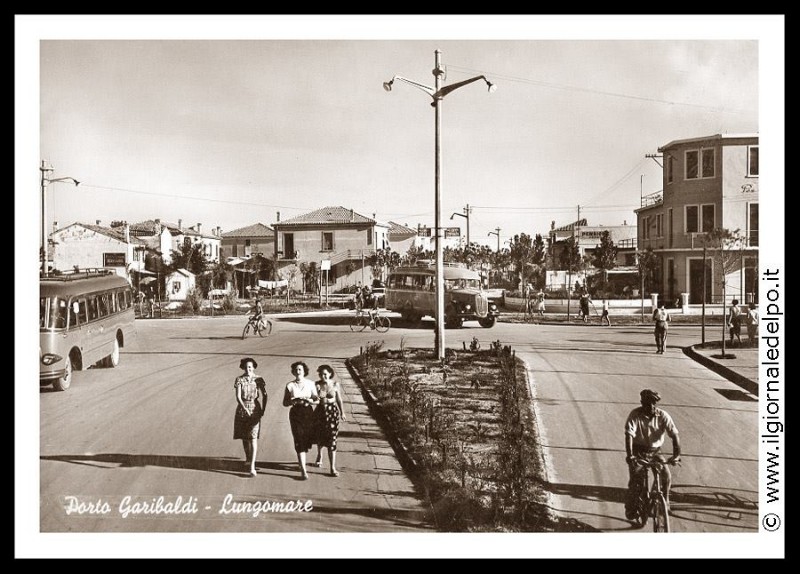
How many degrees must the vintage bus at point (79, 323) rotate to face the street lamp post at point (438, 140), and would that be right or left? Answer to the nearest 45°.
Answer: approximately 135° to its left

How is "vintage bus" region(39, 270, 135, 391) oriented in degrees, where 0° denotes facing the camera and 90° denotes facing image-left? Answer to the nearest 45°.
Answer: approximately 45°

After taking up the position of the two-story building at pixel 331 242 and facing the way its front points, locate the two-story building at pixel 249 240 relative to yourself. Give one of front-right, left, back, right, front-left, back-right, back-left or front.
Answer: right

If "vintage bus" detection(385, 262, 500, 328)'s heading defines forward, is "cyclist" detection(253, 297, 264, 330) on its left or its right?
on its right

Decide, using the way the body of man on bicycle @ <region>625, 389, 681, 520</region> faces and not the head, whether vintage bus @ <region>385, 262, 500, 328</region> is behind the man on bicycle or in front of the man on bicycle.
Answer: behind

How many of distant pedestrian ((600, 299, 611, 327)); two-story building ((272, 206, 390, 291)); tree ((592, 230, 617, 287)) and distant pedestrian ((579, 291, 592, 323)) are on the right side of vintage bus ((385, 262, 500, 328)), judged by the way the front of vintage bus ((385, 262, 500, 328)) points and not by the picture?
0

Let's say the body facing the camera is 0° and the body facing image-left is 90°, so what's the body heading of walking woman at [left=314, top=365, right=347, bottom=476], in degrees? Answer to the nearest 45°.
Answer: approximately 0°

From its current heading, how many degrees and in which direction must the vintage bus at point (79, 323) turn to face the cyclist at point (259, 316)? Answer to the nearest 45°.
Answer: approximately 135° to its left

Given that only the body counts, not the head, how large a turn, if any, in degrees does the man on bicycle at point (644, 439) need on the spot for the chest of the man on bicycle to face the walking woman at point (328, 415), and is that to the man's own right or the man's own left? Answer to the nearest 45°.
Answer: approximately 90° to the man's own right

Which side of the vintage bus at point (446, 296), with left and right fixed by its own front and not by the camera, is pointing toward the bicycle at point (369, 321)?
right

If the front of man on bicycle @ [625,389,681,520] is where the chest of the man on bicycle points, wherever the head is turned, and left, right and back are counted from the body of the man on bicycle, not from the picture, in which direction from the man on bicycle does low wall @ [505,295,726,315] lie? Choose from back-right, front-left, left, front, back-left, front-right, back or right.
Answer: back
